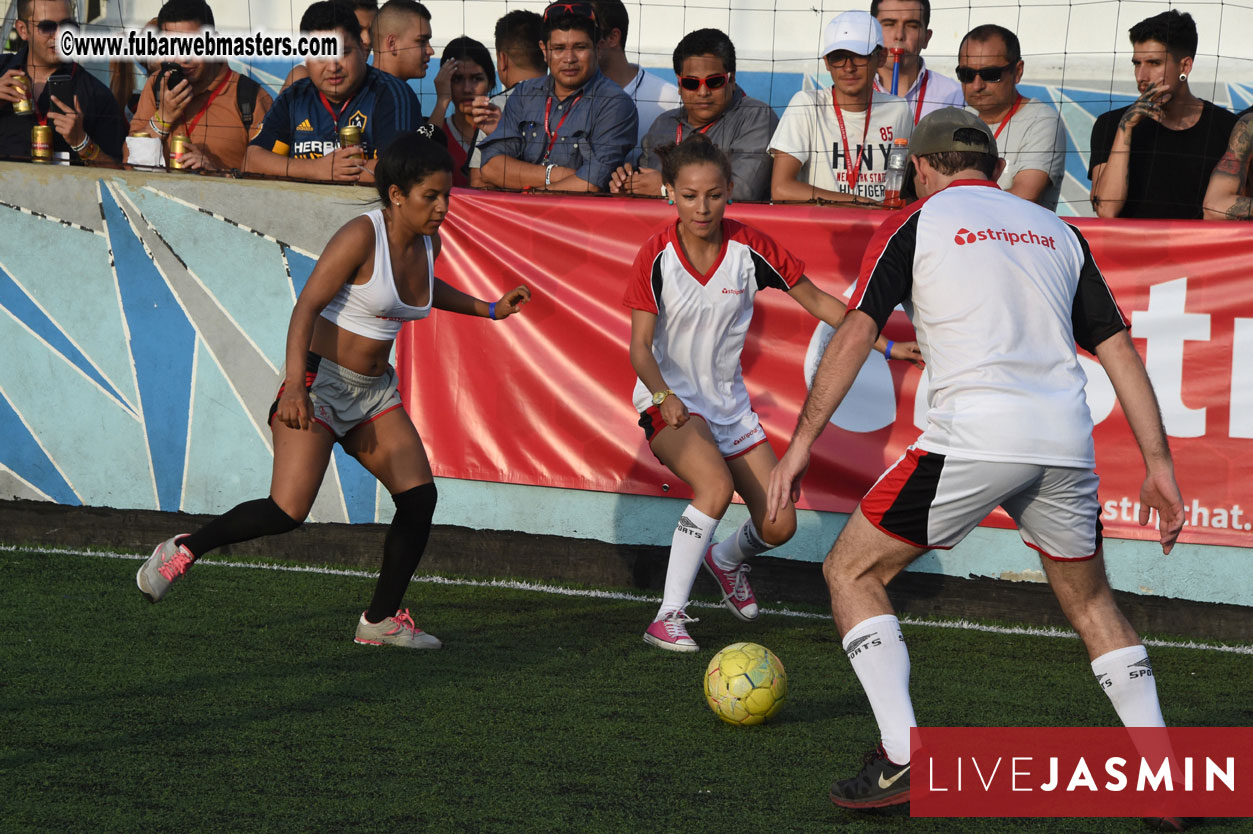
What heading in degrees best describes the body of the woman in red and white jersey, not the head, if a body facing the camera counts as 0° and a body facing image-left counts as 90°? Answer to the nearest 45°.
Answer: approximately 0°

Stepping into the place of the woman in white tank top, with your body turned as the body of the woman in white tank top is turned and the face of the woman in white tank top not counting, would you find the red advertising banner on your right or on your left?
on your left

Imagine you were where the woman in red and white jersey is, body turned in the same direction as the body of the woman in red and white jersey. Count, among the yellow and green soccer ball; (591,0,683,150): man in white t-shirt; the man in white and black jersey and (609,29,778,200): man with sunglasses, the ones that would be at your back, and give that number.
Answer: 2

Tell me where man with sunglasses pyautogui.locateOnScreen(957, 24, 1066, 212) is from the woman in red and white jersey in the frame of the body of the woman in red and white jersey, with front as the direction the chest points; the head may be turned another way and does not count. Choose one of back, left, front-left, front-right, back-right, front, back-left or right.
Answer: back-left

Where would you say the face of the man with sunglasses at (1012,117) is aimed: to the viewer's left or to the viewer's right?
to the viewer's left

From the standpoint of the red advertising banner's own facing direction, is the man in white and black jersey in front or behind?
in front

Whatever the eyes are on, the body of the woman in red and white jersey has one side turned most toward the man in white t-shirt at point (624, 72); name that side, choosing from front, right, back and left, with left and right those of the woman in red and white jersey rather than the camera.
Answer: back
